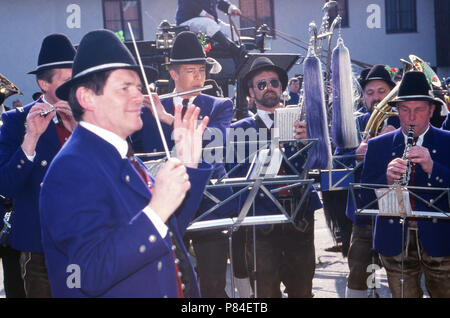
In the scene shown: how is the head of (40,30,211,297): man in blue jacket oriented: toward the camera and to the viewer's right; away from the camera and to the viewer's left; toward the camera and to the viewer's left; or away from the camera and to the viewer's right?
toward the camera and to the viewer's right

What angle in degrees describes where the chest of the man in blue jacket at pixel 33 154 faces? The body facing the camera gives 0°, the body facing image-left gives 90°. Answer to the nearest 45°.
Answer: approximately 315°

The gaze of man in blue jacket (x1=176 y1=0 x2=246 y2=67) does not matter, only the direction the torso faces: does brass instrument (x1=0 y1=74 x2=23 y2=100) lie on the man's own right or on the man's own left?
on the man's own right

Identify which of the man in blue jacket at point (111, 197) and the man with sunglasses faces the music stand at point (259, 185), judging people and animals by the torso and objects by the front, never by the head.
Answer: the man with sunglasses

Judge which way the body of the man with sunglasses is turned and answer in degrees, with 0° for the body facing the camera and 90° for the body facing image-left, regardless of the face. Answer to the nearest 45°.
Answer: approximately 0°

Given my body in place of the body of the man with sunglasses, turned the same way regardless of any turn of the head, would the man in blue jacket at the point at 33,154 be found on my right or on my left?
on my right

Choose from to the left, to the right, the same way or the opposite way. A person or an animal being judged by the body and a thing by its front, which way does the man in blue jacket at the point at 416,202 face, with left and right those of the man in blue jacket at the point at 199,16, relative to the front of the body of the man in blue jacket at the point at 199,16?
to the right

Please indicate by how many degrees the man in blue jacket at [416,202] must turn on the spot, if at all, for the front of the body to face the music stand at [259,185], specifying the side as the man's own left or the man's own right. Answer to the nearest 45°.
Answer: approximately 45° to the man's own right

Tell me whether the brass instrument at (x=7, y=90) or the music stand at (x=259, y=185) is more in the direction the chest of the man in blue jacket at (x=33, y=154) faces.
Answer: the music stand
